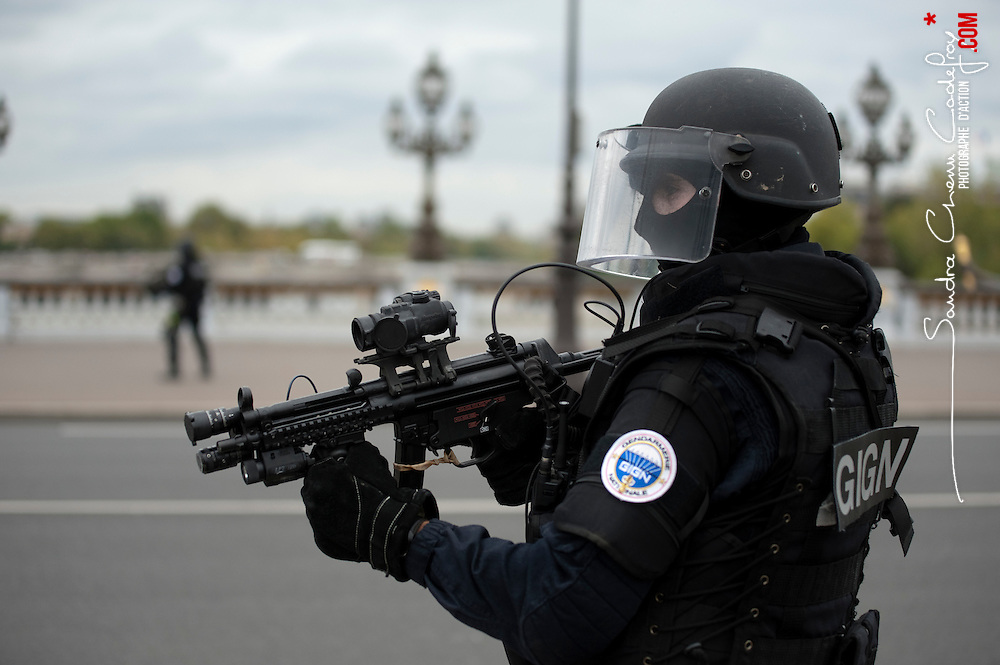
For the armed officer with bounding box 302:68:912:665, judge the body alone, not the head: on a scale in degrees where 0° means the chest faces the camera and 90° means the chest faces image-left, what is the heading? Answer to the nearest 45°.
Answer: approximately 90°

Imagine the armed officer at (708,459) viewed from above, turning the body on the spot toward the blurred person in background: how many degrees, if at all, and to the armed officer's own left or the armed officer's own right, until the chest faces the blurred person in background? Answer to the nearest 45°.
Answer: approximately 45° to the armed officer's own right

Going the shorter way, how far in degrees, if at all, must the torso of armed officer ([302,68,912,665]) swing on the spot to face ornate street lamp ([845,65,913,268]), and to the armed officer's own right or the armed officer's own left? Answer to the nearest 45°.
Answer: approximately 90° to the armed officer's own right

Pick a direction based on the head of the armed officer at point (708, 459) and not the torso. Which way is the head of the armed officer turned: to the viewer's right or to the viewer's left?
to the viewer's left

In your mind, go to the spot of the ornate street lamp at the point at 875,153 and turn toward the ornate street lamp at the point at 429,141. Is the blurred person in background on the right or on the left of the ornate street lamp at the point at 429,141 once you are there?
left

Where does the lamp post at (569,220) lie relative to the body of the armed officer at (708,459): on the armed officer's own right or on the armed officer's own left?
on the armed officer's own right
